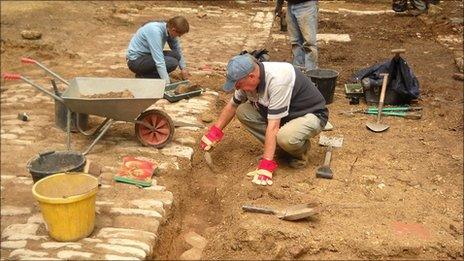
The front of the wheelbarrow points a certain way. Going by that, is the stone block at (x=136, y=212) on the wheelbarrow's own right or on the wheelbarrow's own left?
on the wheelbarrow's own right

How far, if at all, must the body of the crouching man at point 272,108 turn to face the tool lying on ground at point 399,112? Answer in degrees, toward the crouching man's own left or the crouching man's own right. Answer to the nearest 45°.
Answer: approximately 180°

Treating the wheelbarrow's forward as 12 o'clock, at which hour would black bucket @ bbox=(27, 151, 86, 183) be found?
The black bucket is roughly at 4 o'clock from the wheelbarrow.

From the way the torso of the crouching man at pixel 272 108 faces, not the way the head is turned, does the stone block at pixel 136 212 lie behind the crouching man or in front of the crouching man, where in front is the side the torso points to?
in front

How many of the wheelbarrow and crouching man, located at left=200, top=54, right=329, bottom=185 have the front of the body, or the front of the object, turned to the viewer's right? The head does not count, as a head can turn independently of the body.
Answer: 1

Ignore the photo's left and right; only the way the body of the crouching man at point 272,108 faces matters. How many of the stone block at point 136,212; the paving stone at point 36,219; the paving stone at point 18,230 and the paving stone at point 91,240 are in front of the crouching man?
4

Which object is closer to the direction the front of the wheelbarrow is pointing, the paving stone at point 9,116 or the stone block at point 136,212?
the stone block

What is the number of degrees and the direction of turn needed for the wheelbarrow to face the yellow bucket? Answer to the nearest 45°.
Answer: approximately 90° to its right

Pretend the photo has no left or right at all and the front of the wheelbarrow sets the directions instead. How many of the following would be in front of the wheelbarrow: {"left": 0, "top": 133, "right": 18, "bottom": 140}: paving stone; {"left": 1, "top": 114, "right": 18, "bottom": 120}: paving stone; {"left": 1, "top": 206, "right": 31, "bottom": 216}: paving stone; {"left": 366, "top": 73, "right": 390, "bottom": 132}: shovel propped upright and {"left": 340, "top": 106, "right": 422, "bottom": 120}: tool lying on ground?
2

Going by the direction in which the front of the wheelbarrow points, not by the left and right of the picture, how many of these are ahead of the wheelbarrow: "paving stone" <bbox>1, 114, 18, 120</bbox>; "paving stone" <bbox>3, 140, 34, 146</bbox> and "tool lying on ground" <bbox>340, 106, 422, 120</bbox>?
1

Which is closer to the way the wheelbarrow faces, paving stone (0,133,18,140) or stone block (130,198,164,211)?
the stone block

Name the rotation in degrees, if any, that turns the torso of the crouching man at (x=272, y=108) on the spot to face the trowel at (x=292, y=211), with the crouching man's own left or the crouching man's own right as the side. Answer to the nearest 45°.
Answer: approximately 45° to the crouching man's own left

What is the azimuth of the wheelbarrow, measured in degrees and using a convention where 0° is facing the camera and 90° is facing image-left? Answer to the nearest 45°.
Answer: approximately 270°

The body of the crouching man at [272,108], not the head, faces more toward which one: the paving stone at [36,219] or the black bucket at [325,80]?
the paving stone

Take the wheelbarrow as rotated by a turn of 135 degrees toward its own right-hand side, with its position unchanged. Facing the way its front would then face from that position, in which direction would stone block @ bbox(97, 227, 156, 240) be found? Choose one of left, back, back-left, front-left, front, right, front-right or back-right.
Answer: front-left

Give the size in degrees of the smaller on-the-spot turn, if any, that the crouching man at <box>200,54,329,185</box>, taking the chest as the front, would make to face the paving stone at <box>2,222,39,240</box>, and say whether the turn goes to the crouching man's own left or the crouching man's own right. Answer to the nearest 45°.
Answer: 0° — they already face it
